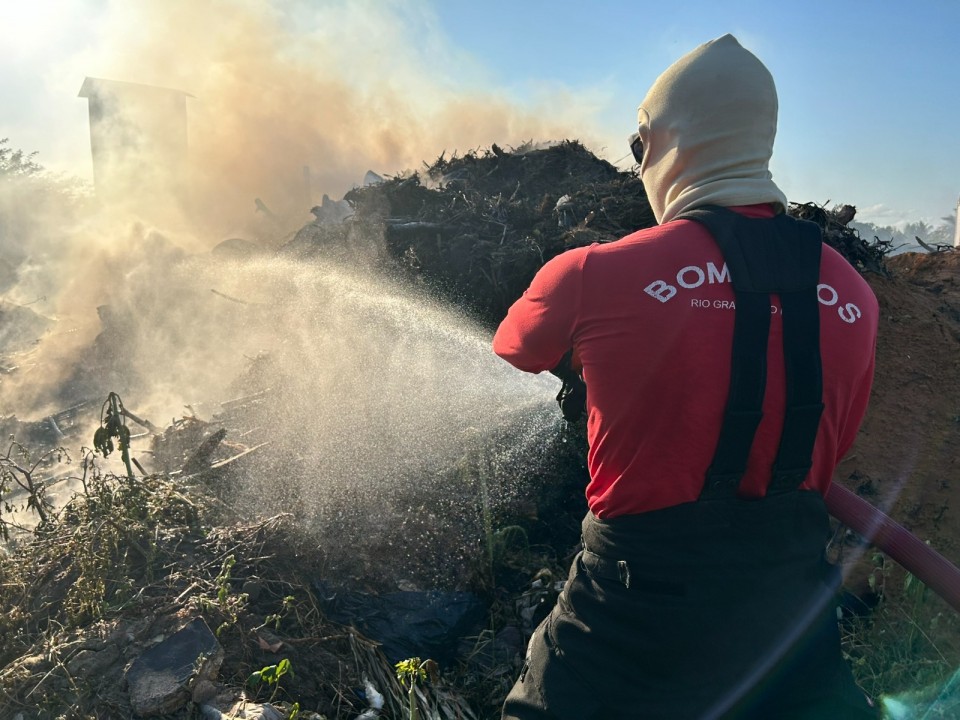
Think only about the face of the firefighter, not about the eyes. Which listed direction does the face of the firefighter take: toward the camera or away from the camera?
away from the camera

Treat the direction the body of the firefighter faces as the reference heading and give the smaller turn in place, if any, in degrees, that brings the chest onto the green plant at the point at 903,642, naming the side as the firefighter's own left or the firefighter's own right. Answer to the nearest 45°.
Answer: approximately 90° to the firefighter's own right

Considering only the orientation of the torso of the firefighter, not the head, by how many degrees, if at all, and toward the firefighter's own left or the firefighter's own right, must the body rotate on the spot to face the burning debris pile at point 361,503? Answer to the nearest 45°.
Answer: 0° — they already face it

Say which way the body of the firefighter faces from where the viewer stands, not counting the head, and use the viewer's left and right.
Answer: facing away from the viewer and to the left of the viewer

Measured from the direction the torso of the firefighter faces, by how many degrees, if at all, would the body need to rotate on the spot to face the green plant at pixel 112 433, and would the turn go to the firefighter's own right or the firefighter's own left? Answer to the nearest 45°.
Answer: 0° — they already face it
